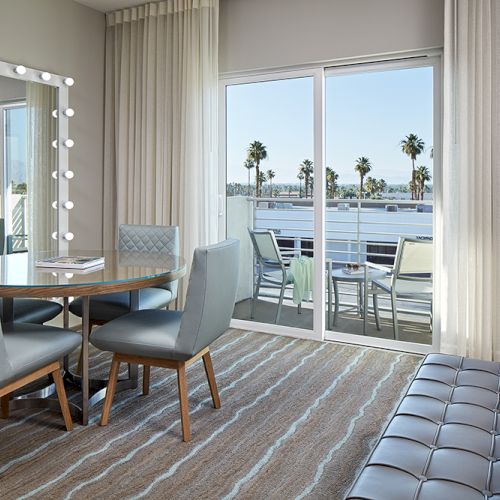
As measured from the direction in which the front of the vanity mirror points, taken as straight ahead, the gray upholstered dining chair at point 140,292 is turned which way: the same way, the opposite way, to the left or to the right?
to the right

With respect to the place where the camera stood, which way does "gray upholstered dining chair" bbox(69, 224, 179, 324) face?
facing the viewer and to the left of the viewer

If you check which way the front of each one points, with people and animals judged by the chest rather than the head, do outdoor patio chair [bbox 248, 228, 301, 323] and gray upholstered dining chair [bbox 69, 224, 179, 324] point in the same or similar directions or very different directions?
very different directions

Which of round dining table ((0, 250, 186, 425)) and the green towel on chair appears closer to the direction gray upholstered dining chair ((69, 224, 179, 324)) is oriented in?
the round dining table

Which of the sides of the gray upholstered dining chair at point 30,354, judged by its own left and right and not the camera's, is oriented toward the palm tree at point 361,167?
front

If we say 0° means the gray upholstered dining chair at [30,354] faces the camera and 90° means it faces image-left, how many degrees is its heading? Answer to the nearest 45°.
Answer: approximately 225°

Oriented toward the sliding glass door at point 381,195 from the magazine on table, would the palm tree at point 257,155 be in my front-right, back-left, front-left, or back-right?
front-left

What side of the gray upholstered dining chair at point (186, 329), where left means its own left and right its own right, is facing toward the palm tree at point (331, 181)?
right

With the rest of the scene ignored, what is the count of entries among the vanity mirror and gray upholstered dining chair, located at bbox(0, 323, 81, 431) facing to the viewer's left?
0

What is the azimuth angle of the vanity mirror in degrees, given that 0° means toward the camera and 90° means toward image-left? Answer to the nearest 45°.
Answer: approximately 315°

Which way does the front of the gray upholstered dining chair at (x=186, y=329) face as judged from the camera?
facing away from the viewer and to the left of the viewer

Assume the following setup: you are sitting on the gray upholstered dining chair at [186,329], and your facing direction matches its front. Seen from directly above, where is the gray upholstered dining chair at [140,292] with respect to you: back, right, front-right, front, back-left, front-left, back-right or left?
front-right

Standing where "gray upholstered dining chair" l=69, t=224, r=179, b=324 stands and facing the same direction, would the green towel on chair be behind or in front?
behind

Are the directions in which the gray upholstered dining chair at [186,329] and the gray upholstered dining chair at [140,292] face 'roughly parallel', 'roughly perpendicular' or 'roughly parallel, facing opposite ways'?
roughly perpendicular

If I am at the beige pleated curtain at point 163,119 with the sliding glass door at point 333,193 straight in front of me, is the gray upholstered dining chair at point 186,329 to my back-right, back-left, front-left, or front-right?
front-right
